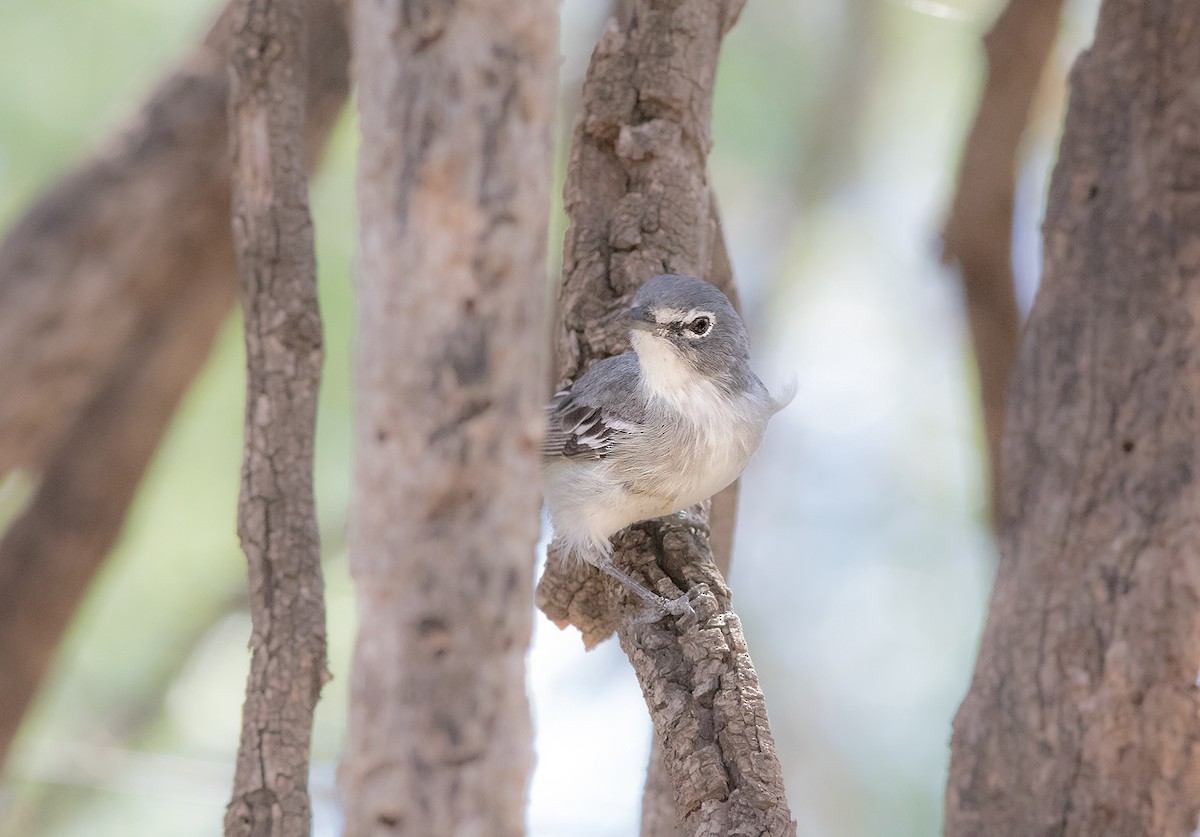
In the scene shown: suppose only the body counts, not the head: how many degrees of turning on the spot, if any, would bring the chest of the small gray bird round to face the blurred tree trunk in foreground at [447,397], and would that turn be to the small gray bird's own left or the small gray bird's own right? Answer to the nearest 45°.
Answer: approximately 45° to the small gray bird's own right

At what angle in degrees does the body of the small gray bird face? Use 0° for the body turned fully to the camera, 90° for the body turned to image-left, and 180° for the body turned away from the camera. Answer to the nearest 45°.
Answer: approximately 315°

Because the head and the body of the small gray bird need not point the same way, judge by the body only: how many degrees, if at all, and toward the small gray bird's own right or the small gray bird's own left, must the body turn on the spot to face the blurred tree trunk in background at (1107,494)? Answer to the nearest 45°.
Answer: approximately 45° to the small gray bird's own left

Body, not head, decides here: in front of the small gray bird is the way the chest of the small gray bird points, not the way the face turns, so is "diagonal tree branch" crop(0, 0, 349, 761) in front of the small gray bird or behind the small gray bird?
behind

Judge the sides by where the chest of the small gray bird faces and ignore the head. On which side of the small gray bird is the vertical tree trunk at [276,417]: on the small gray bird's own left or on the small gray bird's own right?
on the small gray bird's own right

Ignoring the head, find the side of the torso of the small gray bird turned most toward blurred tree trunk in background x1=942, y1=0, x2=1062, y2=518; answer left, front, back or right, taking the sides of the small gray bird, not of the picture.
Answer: left

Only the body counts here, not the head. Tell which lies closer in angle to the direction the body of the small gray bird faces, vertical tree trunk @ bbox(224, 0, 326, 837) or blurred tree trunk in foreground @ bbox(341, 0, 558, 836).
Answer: the blurred tree trunk in foreground
